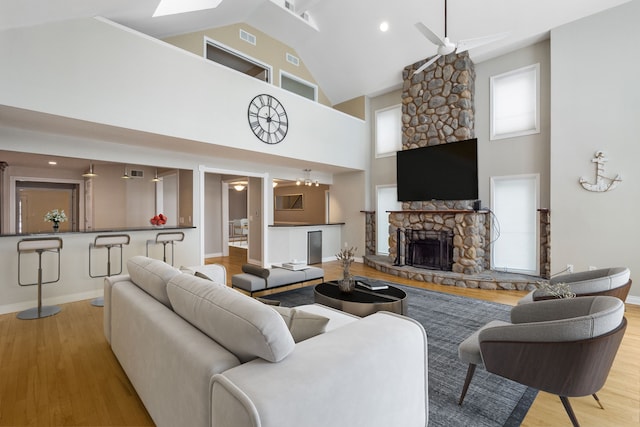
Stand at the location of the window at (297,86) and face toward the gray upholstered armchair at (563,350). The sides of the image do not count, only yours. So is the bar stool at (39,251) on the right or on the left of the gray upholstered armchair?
right

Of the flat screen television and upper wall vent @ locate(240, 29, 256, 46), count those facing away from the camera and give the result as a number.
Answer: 0

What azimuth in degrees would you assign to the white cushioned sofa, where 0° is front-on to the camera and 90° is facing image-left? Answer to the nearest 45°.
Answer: approximately 225°

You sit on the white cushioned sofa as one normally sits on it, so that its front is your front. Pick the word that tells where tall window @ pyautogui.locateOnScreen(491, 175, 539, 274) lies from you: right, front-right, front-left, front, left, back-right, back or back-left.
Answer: front

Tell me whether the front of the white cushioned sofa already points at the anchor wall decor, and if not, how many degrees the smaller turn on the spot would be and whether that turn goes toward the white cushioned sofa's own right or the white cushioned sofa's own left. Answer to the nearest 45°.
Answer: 0° — it already faces it

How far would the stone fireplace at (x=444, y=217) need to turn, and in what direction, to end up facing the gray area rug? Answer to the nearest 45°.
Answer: approximately 45° to its left

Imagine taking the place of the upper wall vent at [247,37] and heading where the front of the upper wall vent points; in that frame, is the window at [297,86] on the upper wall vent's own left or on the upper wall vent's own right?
on the upper wall vent's own left

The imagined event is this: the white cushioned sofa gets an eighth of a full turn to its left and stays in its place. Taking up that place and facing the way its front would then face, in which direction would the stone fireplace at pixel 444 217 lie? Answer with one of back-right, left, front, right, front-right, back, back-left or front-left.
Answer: front-right

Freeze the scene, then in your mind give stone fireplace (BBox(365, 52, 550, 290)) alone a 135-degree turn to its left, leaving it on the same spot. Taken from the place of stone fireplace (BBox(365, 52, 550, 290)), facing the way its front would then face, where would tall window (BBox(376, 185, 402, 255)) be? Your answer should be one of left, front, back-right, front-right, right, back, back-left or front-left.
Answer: back-left

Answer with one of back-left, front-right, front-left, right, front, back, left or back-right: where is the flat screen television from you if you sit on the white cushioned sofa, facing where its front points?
front

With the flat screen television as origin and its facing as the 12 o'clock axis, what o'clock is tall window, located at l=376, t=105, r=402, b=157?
The tall window is roughly at 3 o'clock from the flat screen television.

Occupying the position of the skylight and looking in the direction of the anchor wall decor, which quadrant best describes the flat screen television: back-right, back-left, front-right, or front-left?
front-left

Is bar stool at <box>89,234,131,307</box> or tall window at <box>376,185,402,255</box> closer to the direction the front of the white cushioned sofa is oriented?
the tall window

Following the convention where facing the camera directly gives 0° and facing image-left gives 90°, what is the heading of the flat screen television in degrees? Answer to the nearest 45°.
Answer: approximately 45°

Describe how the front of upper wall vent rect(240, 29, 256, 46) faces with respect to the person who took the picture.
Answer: facing the viewer and to the right of the viewer

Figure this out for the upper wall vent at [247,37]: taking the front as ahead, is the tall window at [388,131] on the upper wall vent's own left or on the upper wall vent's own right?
on the upper wall vent's own left

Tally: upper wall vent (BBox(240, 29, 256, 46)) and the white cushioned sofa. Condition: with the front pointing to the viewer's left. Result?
0
